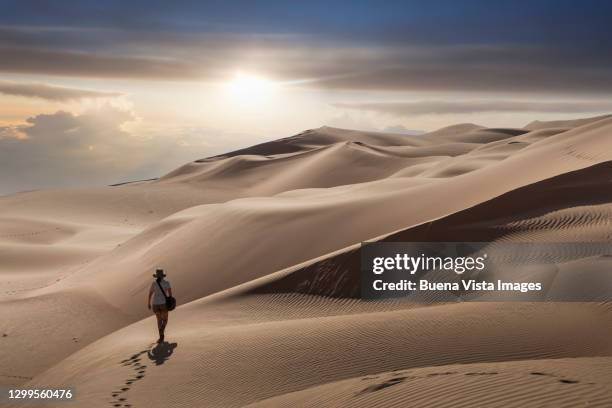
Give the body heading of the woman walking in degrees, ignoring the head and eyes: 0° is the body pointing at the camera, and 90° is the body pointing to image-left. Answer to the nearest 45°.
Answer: approximately 180°
